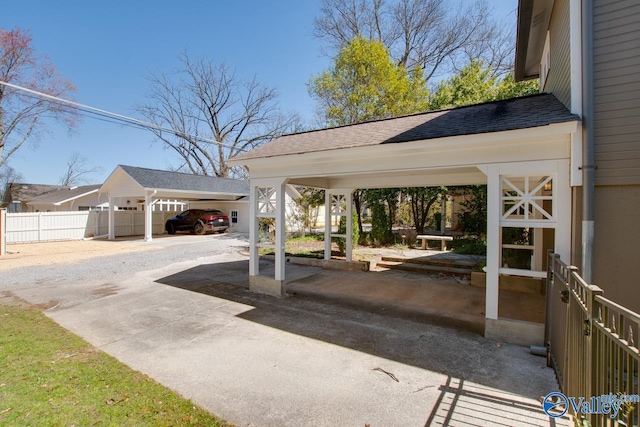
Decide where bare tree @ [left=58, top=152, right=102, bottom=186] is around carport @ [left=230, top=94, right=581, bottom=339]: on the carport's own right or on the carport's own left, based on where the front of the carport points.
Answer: on the carport's own right

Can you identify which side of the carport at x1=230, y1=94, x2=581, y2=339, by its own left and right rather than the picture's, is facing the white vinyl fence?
right

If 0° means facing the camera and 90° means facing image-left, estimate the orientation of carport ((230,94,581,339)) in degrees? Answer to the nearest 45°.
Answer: approximately 45°

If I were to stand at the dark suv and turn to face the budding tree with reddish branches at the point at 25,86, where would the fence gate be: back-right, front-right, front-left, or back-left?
back-left

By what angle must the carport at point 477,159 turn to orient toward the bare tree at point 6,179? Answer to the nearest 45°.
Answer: approximately 90° to its right

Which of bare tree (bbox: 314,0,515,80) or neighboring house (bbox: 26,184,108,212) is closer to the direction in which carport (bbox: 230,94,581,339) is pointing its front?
the neighboring house

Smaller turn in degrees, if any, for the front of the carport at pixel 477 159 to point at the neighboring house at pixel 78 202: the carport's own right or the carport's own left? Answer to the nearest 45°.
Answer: approximately 90° to the carport's own right

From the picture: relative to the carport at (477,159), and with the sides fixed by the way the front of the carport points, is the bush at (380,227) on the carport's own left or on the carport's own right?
on the carport's own right

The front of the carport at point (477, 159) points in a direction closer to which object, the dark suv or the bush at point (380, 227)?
the dark suv

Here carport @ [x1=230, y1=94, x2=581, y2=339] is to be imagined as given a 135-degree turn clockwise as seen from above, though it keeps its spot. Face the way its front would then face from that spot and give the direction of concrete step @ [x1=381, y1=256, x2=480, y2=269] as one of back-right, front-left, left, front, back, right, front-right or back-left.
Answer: front

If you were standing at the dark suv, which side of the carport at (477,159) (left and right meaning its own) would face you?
right

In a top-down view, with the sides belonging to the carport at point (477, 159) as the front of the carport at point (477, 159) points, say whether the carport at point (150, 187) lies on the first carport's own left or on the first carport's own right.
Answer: on the first carport's own right

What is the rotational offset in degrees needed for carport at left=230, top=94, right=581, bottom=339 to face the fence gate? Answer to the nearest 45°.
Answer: approximately 45° to its left
